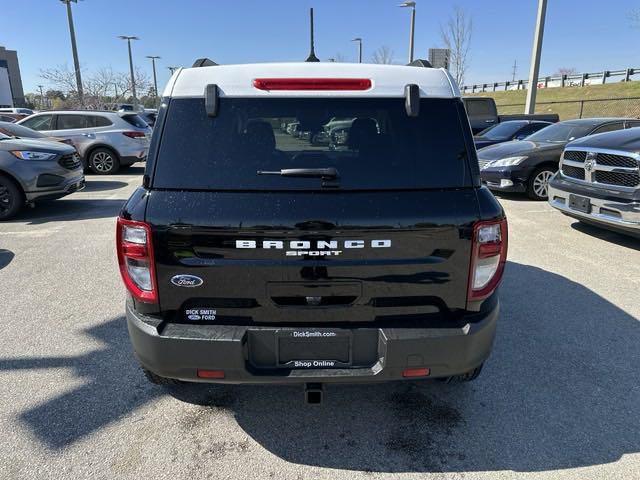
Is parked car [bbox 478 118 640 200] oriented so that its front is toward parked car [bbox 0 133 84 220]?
yes

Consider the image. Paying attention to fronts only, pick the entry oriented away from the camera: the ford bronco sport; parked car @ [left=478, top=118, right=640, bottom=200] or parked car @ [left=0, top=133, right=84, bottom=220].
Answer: the ford bronco sport

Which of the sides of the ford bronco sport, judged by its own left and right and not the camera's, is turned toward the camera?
back

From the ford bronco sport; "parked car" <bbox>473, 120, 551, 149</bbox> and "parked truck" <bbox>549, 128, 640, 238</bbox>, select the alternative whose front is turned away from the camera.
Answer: the ford bronco sport

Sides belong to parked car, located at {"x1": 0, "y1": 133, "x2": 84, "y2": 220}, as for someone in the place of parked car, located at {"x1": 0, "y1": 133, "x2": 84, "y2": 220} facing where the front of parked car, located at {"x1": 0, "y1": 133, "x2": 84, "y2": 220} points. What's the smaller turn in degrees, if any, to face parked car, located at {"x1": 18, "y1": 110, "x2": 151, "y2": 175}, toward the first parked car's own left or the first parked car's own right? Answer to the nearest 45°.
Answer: approximately 135° to the first parked car's own left

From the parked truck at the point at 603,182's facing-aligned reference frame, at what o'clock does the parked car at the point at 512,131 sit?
the parked car at the point at 512,131 is roughly at 4 o'clock from the parked truck at the point at 603,182.

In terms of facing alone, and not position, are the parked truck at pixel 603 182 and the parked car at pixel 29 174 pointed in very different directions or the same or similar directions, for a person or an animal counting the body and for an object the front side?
very different directions

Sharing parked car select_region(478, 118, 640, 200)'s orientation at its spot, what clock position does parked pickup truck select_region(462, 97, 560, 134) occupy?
parked pickup truck select_region(462, 97, 560, 134) is roughly at 4 o'clock from parked car select_region(478, 118, 640, 200).

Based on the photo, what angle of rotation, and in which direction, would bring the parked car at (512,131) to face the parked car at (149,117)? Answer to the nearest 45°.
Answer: approximately 45° to its right

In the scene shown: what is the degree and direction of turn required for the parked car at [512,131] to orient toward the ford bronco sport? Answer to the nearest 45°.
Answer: approximately 45° to its left

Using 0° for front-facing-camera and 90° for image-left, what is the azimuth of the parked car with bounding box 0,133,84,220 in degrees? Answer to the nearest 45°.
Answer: approximately 315°
